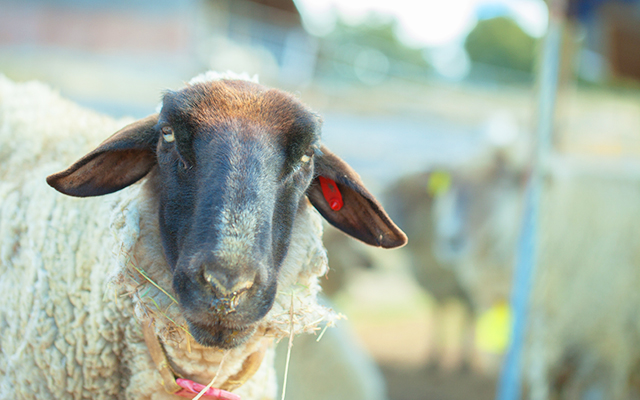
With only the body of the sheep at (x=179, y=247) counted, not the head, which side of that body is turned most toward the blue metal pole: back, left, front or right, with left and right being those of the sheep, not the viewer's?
left

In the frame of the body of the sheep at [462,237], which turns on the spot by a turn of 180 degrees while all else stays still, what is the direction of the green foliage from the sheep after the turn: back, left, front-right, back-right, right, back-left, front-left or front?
front

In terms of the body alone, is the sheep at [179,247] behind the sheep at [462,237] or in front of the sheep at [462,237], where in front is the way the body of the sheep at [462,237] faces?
in front

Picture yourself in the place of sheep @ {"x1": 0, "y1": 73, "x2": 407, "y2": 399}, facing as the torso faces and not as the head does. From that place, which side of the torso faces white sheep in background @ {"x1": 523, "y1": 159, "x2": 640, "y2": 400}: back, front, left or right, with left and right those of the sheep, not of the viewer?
left

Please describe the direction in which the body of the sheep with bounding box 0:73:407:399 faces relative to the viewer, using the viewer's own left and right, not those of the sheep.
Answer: facing the viewer and to the right of the viewer

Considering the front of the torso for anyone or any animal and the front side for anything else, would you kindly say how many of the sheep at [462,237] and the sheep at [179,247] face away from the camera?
0
